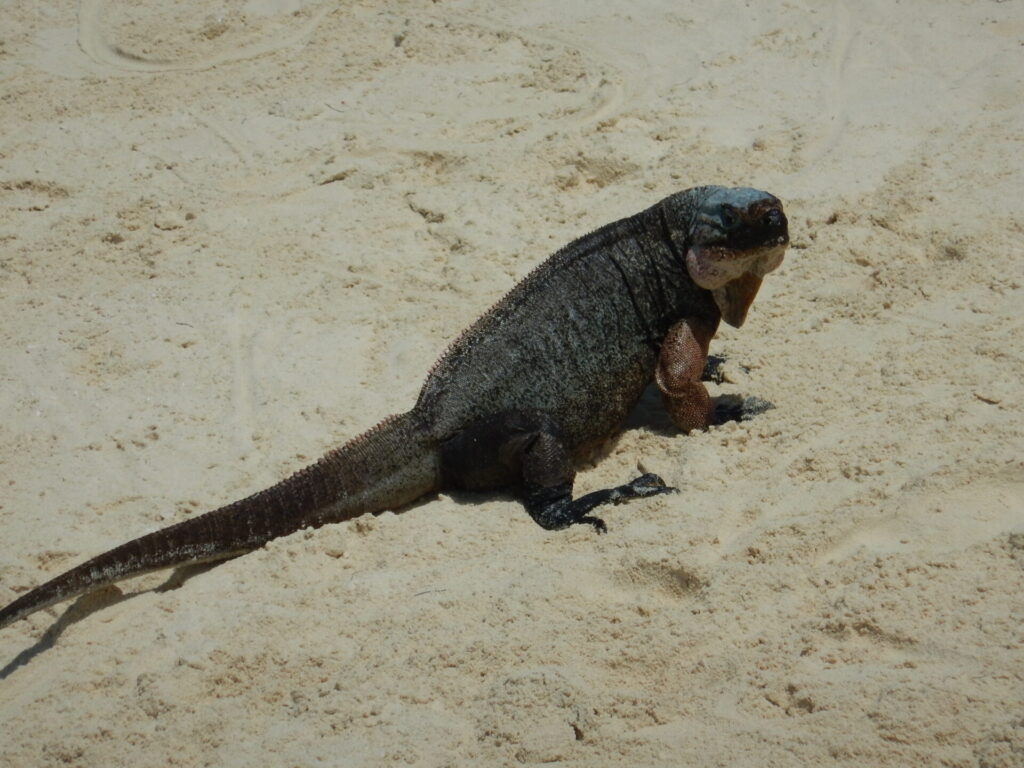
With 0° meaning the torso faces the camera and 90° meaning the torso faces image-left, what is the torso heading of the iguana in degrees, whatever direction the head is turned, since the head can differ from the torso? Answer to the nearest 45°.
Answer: approximately 270°
